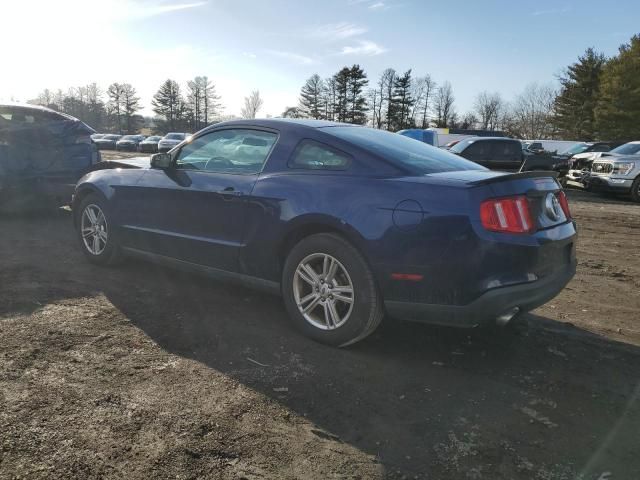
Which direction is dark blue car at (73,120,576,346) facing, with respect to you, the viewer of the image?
facing away from the viewer and to the left of the viewer

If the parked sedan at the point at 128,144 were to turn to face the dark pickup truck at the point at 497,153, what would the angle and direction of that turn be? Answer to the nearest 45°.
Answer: approximately 45° to its left

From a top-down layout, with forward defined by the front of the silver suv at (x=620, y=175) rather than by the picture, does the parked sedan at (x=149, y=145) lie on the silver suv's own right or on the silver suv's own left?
on the silver suv's own right

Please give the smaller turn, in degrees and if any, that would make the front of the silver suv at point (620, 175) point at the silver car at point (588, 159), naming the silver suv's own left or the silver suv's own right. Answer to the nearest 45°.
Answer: approximately 90° to the silver suv's own right

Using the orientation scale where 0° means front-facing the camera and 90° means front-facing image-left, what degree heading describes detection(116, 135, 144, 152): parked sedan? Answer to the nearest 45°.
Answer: approximately 45°

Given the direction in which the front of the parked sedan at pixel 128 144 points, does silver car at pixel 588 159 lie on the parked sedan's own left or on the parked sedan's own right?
on the parked sedan's own left

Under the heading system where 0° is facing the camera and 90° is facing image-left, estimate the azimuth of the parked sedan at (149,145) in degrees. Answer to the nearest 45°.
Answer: approximately 45°

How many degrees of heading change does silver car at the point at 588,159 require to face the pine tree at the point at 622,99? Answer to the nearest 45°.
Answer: approximately 135° to its right

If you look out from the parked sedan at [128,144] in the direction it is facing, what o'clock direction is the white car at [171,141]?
The white car is roughly at 10 o'clock from the parked sedan.

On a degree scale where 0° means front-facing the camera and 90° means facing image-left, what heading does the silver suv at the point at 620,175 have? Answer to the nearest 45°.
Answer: approximately 45°
